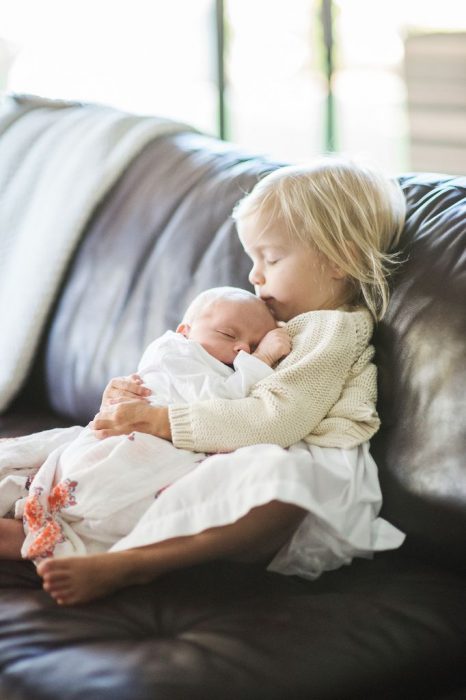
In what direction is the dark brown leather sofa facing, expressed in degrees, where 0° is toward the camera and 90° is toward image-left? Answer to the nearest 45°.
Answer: approximately 0°

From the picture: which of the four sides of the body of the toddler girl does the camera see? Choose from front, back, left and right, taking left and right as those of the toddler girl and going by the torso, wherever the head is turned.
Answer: left
